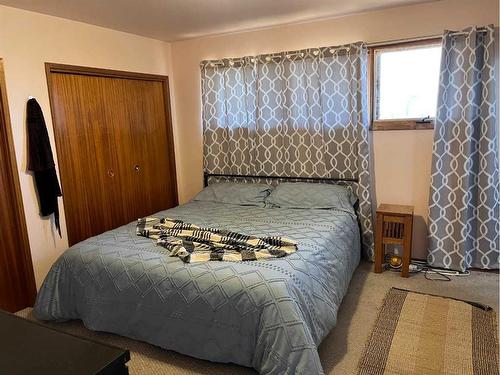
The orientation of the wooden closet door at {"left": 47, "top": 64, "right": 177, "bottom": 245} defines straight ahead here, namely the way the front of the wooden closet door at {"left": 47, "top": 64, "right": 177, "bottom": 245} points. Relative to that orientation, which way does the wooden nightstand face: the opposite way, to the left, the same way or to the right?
to the right

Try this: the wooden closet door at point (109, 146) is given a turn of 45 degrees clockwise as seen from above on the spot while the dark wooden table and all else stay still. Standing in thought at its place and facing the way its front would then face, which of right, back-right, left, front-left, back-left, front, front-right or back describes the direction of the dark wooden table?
front

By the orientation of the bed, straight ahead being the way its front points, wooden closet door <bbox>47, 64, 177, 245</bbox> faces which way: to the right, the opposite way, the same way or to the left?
to the left

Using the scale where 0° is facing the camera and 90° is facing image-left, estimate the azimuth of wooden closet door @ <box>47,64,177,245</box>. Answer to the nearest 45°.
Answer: approximately 315°

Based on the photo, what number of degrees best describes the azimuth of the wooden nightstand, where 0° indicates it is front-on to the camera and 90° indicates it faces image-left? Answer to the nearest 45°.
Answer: approximately 0°

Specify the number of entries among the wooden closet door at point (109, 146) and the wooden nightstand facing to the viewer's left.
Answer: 0

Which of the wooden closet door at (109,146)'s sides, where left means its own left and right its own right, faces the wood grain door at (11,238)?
right

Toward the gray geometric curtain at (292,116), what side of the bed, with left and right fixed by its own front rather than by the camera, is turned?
back

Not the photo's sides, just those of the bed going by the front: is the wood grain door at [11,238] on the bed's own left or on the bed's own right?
on the bed's own right

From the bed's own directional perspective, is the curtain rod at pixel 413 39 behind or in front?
behind

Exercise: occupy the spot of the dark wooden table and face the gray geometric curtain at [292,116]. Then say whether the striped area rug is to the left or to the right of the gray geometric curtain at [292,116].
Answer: right

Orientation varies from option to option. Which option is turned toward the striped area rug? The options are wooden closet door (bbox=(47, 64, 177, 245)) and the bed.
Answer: the wooden closet door

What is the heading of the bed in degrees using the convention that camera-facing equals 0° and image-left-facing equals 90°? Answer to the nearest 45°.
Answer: approximately 45°
